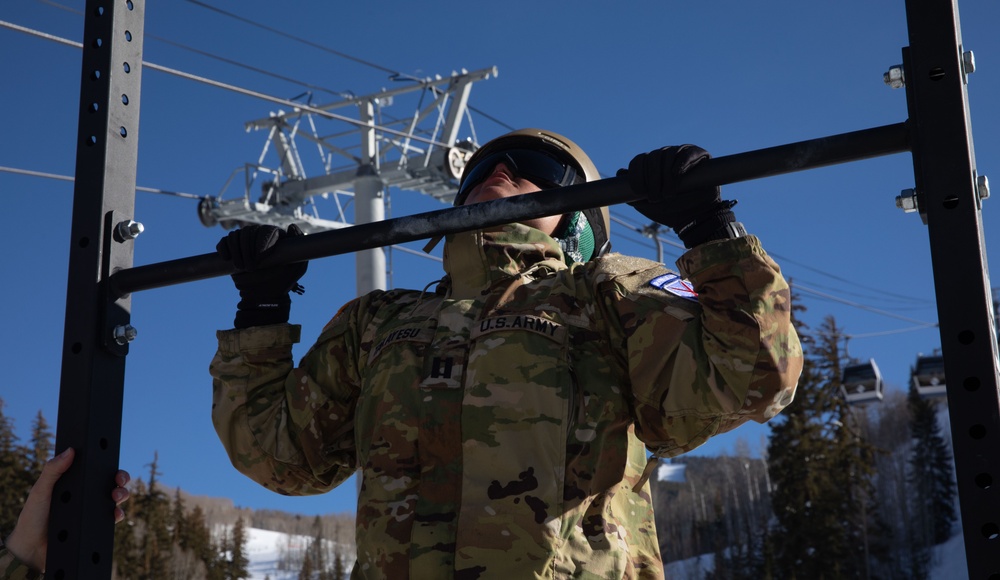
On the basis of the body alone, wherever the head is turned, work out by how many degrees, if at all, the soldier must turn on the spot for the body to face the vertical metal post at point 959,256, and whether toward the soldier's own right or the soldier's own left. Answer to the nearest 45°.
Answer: approximately 90° to the soldier's own left

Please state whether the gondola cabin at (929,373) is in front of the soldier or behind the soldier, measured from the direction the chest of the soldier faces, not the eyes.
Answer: behind

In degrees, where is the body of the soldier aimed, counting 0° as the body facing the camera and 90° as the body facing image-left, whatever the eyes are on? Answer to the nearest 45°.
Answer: approximately 45°

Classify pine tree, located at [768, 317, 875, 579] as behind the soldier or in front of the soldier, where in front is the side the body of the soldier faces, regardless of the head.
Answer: behind

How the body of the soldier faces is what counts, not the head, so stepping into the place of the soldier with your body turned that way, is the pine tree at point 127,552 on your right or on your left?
on your right

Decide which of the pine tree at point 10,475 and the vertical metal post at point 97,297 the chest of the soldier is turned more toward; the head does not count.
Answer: the vertical metal post

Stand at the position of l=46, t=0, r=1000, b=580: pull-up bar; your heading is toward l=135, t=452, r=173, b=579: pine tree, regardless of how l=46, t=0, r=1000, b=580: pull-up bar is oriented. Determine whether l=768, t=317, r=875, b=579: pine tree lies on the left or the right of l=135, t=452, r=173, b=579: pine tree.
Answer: right

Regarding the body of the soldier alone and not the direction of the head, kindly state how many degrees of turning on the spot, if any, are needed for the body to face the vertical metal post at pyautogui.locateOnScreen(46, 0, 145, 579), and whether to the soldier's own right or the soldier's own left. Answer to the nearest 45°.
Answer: approximately 45° to the soldier's own right
